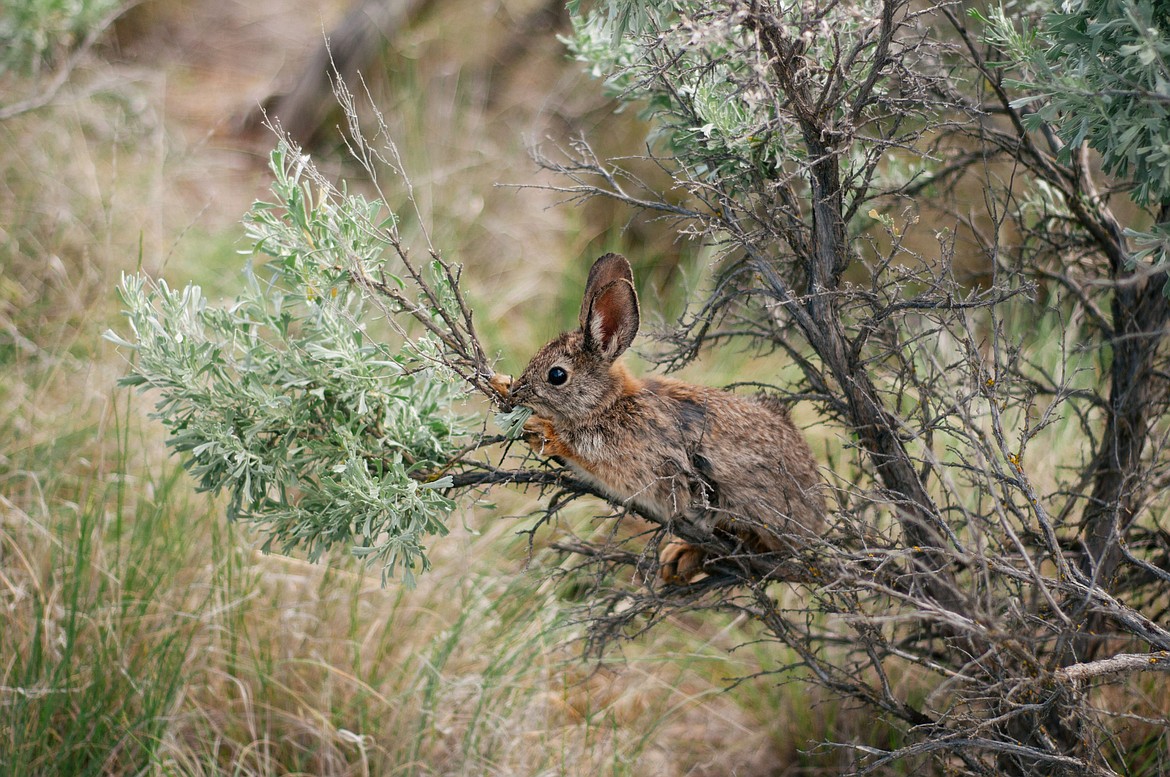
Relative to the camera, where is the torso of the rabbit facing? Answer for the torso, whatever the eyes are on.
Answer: to the viewer's left

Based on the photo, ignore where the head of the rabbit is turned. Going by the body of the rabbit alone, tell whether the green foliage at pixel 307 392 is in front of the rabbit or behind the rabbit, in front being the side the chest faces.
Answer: in front
